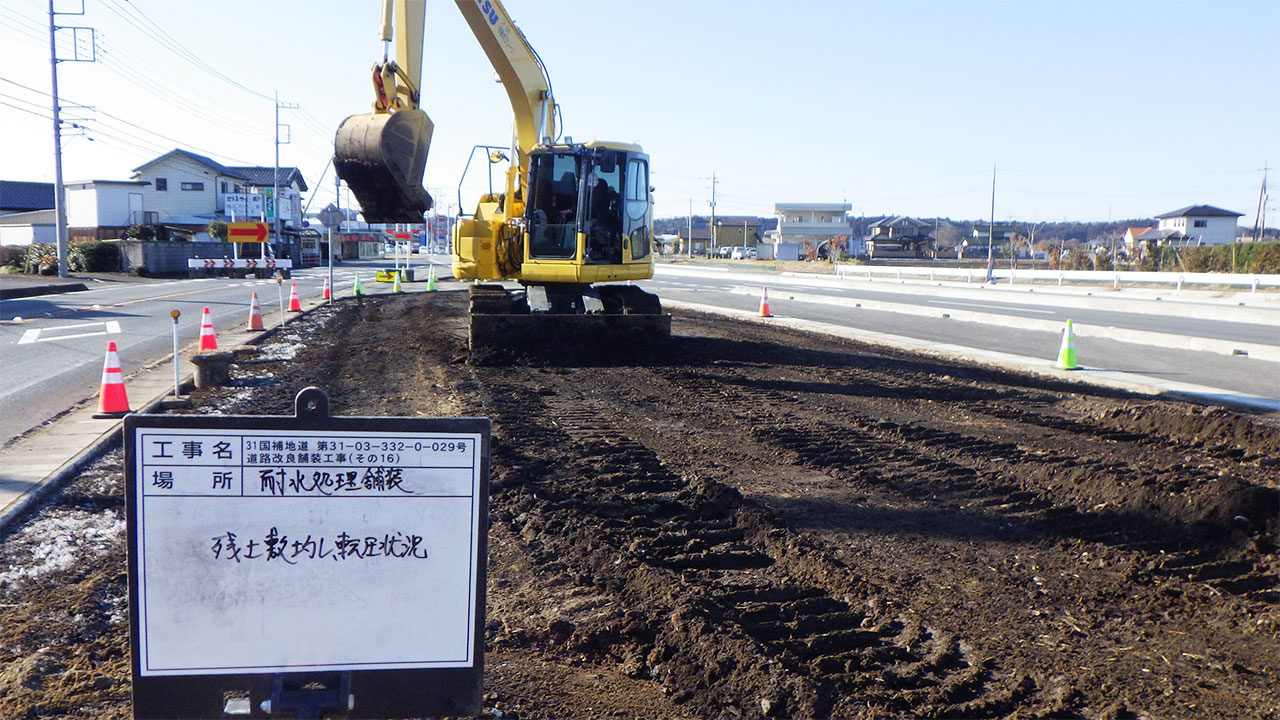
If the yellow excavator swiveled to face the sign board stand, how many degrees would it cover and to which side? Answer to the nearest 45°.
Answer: approximately 45° to its left

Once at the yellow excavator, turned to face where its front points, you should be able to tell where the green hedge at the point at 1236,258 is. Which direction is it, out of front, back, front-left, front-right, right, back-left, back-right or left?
back

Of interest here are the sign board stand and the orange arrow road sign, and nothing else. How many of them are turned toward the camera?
2

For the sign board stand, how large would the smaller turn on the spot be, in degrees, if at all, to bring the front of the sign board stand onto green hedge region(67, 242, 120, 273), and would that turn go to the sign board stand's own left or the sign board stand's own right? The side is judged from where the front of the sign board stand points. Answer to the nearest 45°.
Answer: approximately 180°

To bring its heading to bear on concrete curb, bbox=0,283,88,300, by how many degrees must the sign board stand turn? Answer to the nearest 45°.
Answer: approximately 180°

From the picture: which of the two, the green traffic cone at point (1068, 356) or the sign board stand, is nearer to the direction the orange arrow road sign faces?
the sign board stand

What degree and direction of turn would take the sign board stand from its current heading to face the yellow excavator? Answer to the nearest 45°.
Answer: approximately 180°

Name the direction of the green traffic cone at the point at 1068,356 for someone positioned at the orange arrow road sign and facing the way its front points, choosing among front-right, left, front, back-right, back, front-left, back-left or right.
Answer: front-left

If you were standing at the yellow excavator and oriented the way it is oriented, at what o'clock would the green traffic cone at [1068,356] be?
The green traffic cone is roughly at 8 o'clock from the yellow excavator.

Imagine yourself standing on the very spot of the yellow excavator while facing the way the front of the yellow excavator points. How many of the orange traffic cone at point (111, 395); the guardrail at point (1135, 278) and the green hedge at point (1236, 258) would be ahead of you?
1

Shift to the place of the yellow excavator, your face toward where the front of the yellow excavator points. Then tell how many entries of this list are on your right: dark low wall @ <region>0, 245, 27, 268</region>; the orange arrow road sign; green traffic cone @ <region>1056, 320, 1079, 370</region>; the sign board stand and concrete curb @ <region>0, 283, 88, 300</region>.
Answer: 3
